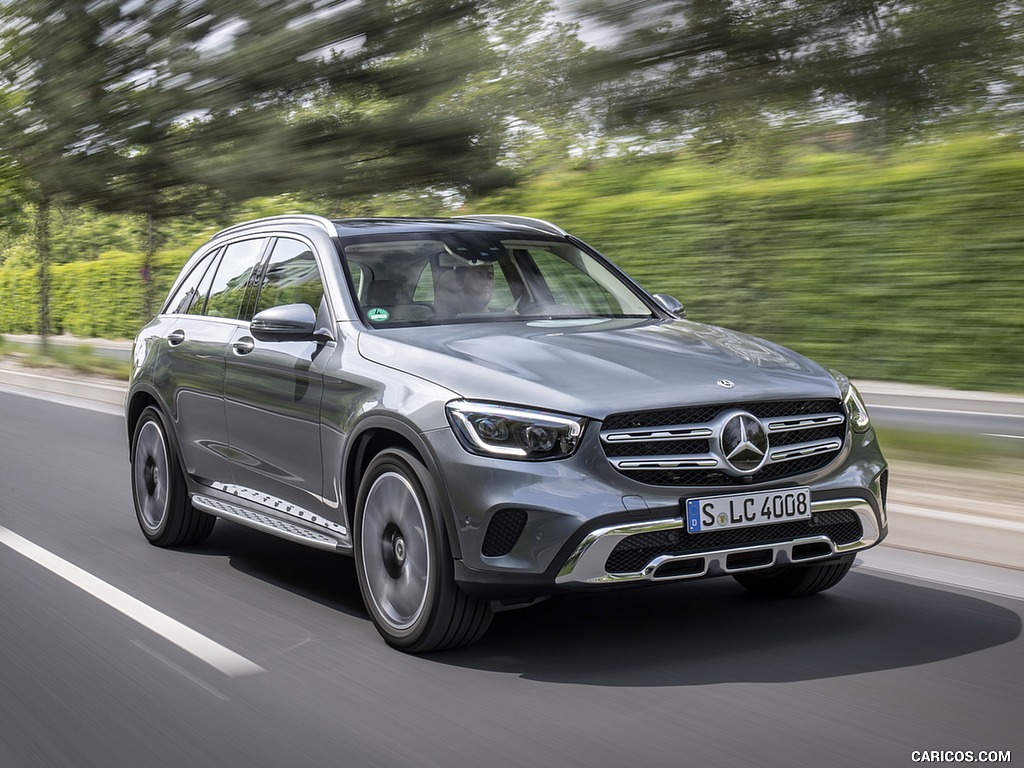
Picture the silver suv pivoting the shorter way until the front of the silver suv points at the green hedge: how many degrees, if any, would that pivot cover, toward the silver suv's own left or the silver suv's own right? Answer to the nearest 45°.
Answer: approximately 135° to the silver suv's own left

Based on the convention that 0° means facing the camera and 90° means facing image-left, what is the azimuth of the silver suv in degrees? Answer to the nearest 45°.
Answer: approximately 315°

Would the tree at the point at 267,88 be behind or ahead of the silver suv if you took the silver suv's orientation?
behind

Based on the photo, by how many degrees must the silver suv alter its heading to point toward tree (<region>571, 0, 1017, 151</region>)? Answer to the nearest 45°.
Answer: approximately 90° to its left
